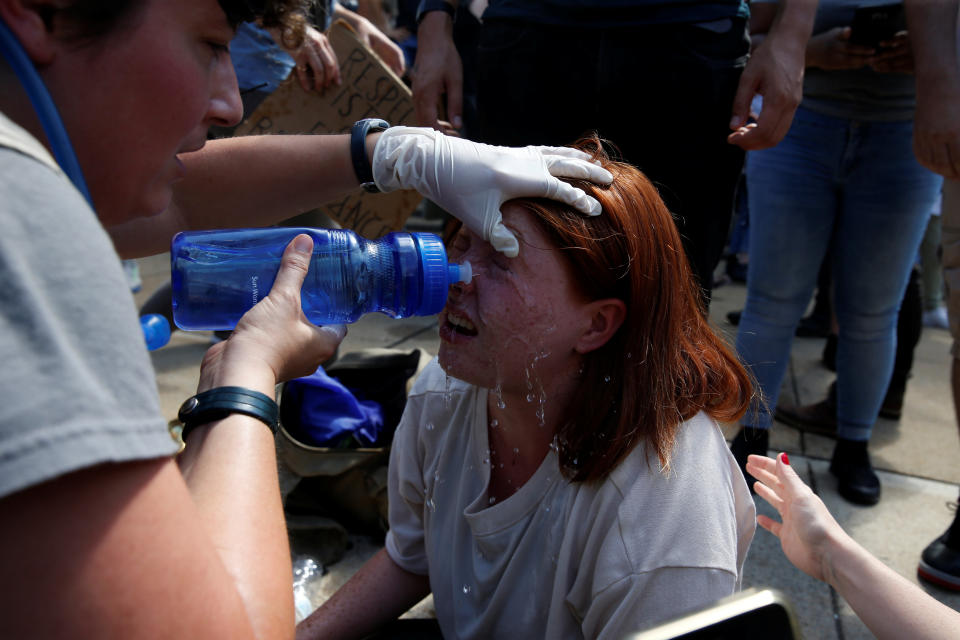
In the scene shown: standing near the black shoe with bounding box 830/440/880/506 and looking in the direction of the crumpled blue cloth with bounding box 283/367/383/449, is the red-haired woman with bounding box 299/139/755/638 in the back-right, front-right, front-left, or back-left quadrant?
front-left

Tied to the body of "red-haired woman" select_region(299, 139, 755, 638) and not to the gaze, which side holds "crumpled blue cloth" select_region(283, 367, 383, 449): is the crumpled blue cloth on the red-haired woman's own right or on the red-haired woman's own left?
on the red-haired woman's own right

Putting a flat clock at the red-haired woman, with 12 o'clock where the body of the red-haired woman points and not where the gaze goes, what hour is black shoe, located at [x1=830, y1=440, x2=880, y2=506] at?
The black shoe is roughly at 6 o'clock from the red-haired woman.

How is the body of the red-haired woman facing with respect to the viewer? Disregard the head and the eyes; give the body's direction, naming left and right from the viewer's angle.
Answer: facing the viewer and to the left of the viewer
